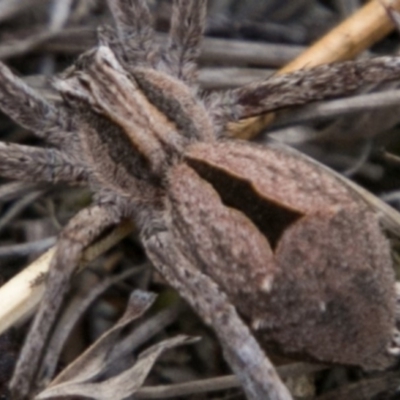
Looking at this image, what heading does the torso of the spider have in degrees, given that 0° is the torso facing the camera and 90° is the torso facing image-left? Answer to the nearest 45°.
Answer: approximately 135°

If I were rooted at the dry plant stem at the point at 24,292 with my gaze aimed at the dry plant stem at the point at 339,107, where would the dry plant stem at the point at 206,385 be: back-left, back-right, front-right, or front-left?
front-right
